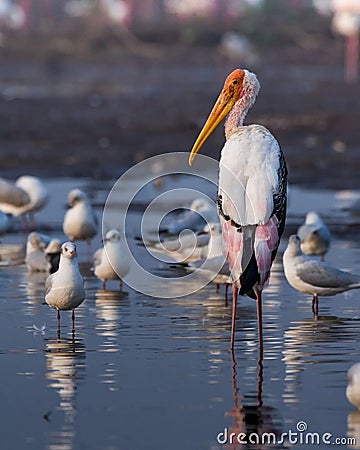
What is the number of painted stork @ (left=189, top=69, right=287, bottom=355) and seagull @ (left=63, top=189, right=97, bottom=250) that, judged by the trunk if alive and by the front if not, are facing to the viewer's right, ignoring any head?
0

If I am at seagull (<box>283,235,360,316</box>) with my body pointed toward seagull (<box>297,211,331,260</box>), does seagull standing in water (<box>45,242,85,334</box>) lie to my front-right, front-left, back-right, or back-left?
back-left

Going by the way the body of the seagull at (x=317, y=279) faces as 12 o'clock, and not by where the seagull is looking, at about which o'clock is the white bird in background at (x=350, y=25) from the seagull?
The white bird in background is roughly at 3 o'clock from the seagull.

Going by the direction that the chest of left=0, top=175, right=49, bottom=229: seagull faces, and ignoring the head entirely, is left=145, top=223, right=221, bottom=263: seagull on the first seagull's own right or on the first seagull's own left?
on the first seagull's own right

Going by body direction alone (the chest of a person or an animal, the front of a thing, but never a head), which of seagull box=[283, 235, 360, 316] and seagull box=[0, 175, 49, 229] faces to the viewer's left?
seagull box=[283, 235, 360, 316]

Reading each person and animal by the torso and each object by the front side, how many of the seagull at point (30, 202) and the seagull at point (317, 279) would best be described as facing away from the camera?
0

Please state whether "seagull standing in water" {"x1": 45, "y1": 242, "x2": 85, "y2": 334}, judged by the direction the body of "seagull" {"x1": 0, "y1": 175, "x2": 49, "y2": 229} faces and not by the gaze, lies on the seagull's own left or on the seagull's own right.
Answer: on the seagull's own right

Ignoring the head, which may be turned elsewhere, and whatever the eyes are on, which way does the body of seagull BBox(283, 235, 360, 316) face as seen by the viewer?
to the viewer's left
